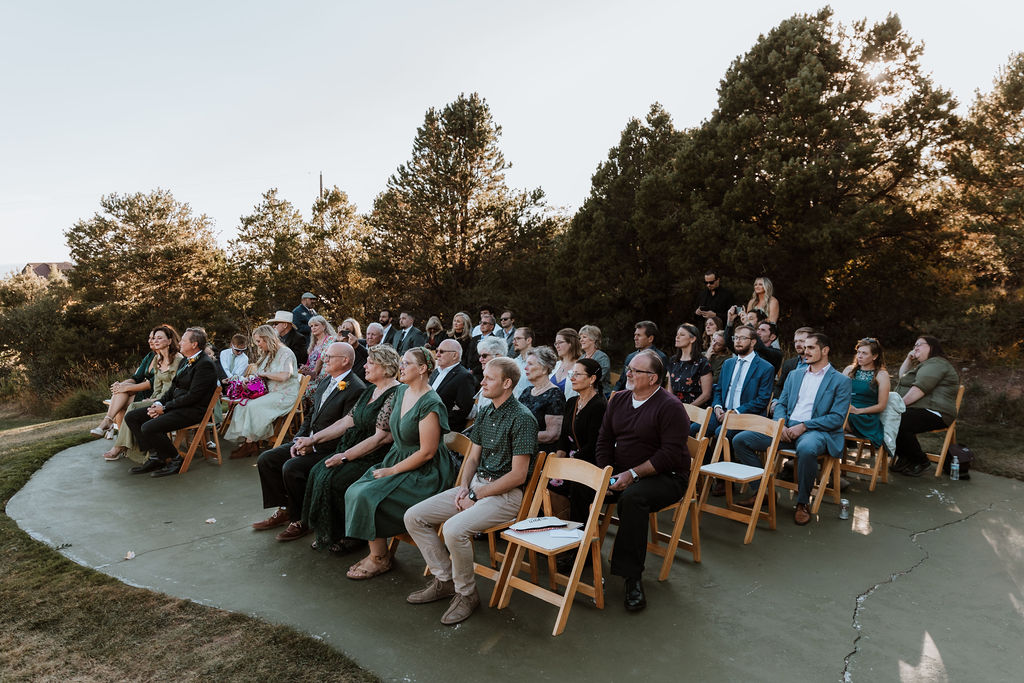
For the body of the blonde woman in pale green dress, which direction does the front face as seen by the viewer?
to the viewer's left

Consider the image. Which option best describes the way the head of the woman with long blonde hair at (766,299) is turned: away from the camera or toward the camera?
toward the camera

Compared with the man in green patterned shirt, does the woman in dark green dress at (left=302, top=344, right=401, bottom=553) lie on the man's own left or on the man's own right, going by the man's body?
on the man's own right

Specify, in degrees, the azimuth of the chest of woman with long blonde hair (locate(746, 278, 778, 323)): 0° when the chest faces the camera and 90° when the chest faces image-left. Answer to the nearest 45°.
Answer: approximately 45°

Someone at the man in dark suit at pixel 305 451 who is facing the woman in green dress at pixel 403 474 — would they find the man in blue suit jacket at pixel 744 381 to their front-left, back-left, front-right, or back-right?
front-left

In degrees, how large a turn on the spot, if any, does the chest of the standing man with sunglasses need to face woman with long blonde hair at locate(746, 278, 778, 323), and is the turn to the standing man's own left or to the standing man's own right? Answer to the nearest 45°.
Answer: approximately 90° to the standing man's own left

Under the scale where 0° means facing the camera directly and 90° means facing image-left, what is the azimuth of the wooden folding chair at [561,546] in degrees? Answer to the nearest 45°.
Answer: approximately 45°

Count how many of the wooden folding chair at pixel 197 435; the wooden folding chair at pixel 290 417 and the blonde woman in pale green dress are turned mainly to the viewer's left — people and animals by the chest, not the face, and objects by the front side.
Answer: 3

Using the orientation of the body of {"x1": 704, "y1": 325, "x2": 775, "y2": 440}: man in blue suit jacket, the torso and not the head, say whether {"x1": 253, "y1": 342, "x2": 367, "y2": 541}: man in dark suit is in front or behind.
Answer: in front

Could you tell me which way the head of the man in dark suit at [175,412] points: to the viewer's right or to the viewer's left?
to the viewer's left

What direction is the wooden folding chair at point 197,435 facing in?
to the viewer's left

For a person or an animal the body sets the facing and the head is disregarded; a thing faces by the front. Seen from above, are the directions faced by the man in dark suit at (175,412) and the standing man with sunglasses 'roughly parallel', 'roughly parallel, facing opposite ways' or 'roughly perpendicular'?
roughly parallel

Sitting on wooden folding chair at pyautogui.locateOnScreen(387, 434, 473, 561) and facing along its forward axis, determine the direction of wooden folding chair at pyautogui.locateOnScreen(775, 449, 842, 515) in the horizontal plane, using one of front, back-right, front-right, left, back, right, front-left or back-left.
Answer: back-left

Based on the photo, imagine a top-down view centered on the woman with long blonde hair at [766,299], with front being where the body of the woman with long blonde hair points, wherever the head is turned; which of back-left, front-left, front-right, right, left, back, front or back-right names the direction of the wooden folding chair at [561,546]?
front-left
